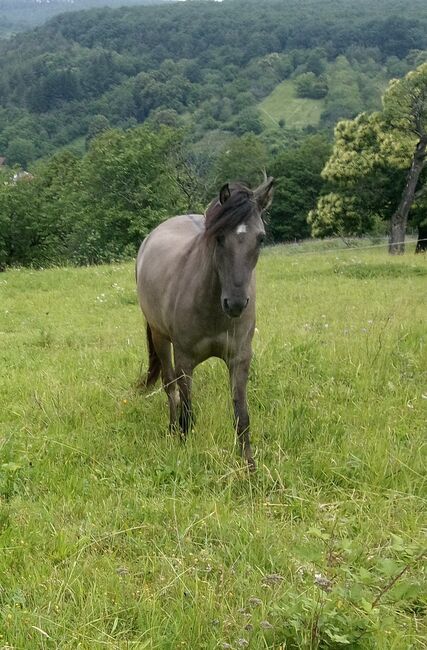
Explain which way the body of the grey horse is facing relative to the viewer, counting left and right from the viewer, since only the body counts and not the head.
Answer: facing the viewer and to the right of the viewer

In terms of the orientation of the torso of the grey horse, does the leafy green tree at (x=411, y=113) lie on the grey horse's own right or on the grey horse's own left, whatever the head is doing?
on the grey horse's own left

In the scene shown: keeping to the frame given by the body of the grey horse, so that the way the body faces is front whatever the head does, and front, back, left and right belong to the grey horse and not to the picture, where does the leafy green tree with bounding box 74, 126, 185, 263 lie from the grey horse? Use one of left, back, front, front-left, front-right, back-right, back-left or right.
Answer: back-left

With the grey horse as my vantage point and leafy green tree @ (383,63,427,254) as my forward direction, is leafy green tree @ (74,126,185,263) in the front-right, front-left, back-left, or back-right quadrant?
front-left

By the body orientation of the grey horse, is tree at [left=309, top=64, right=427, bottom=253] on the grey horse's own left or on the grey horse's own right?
on the grey horse's own left
